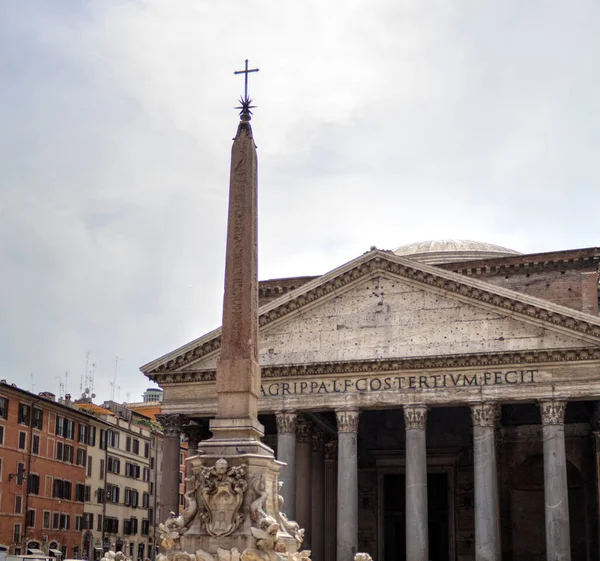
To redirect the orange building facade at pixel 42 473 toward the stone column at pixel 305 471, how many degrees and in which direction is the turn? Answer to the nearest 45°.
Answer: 0° — it already faces it

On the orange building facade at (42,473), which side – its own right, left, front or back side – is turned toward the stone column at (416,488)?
front

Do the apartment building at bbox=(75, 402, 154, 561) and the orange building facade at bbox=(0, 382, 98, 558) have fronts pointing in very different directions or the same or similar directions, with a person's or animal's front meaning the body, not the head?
same or similar directions

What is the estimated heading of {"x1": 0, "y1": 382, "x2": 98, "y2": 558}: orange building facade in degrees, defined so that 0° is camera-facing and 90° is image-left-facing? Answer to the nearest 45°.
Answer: approximately 315°

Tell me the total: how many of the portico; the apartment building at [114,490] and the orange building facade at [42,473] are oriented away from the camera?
0

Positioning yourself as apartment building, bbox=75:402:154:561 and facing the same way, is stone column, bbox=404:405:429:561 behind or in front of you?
in front

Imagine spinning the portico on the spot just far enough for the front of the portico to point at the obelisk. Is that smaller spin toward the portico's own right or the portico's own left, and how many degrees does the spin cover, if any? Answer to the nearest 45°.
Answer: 0° — it already faces it

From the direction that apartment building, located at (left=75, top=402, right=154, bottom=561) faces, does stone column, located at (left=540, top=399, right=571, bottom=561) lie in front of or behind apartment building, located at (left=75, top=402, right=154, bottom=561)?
in front

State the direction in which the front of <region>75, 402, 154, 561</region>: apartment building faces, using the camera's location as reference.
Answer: facing the viewer and to the right of the viewer

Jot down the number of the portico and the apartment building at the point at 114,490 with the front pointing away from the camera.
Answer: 0

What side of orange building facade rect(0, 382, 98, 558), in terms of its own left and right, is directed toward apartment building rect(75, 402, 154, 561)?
left

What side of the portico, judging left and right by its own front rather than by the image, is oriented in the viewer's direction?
front
